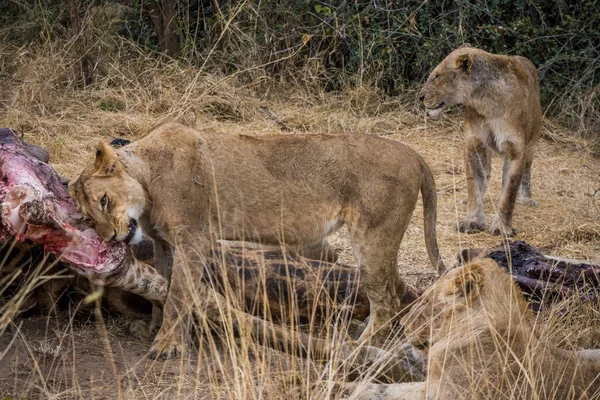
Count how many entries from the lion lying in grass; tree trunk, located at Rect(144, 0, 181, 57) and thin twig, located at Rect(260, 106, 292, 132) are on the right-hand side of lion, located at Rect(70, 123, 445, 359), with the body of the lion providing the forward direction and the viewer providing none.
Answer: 2

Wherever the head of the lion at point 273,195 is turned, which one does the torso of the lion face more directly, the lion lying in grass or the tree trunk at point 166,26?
the tree trunk

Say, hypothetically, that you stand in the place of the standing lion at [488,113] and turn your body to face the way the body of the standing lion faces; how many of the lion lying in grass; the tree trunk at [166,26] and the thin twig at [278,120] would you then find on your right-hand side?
2

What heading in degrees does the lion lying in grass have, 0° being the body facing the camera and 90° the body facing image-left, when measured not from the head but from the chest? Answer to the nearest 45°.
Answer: approximately 90°

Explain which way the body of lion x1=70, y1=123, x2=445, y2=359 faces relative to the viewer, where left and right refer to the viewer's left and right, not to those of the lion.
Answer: facing to the left of the viewer

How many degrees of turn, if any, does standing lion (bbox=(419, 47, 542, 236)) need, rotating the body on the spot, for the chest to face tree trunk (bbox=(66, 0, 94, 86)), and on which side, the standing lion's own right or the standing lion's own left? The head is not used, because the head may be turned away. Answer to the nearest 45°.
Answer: approximately 45° to the standing lion's own right

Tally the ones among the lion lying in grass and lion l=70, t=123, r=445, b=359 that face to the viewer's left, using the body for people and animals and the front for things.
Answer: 2

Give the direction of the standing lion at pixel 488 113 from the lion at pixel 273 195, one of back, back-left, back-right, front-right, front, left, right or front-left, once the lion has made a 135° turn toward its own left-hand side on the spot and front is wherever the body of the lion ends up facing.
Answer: left

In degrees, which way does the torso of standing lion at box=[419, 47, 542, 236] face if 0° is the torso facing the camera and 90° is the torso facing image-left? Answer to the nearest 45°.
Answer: approximately 45°
